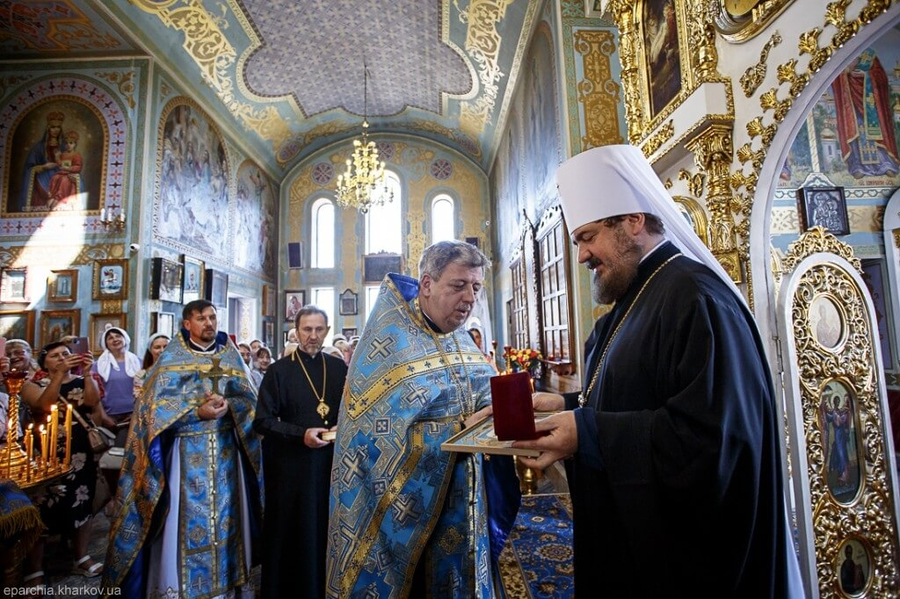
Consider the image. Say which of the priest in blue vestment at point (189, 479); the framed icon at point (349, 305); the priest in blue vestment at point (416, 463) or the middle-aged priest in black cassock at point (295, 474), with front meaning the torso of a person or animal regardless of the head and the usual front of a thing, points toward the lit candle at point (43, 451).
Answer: the framed icon

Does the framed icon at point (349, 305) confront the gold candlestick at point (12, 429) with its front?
yes

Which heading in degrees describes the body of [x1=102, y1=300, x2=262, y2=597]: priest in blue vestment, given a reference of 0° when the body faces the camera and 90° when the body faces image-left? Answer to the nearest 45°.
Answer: approximately 315°

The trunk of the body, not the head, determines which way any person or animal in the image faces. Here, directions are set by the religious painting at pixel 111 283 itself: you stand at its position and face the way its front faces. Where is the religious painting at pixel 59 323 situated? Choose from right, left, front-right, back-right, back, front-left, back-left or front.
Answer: back-right

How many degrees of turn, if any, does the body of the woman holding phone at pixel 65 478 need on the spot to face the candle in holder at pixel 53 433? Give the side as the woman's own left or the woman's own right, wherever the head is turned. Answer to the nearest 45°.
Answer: approximately 45° to the woman's own right
